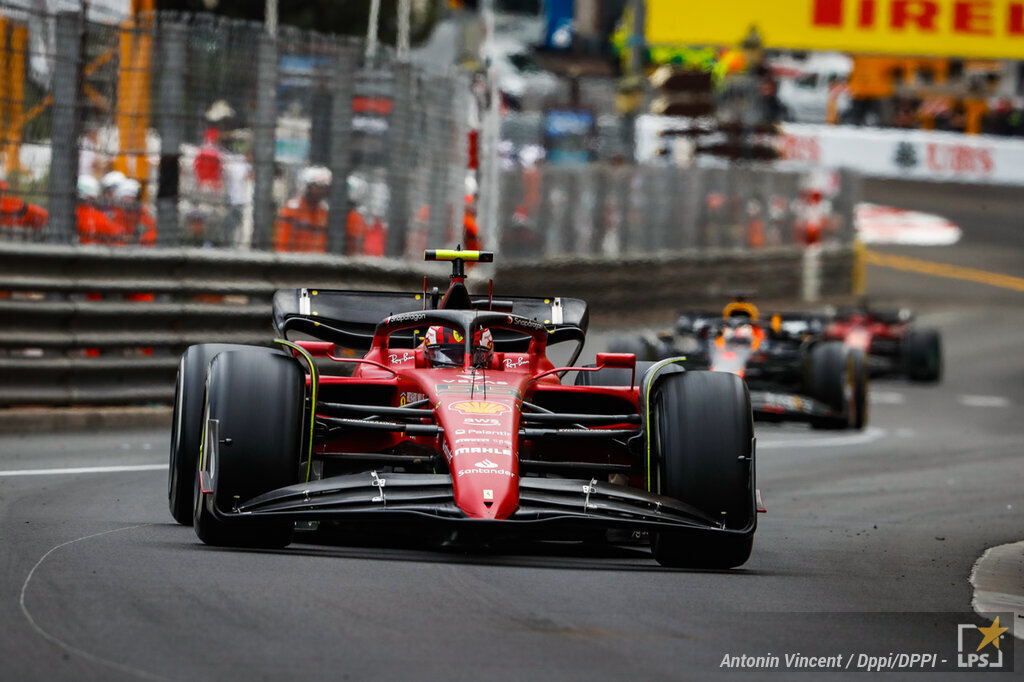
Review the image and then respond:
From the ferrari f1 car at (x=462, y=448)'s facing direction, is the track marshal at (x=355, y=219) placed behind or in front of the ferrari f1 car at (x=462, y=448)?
behind

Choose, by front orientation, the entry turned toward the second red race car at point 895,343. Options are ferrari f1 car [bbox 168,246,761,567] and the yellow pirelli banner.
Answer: the yellow pirelli banner

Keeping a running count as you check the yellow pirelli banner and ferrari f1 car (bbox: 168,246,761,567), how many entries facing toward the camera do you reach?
2

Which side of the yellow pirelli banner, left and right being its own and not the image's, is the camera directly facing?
front

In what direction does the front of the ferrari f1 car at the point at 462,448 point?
toward the camera

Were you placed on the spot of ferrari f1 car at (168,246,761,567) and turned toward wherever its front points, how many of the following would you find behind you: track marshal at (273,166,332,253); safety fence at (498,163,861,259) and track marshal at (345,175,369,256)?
3

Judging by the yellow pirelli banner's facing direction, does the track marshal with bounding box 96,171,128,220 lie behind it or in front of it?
in front

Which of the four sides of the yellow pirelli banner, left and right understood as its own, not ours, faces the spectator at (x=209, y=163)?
front

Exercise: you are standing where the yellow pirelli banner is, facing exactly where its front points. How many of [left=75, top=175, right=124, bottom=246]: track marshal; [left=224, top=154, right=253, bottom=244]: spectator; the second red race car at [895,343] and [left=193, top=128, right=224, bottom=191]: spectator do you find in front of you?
4

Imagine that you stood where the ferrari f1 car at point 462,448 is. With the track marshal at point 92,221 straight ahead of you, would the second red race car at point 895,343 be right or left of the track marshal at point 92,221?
right

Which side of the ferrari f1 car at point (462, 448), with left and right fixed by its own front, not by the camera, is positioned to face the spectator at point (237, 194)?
back

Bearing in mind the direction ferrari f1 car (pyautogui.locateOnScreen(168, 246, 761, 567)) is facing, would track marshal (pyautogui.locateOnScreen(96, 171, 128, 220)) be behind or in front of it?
behind

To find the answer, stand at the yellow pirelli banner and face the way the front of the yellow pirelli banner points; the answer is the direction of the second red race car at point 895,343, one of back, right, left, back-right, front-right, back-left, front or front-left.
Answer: front

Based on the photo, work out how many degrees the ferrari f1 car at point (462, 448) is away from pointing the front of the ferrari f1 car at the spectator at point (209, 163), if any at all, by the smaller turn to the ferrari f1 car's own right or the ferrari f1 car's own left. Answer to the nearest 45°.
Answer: approximately 180°
